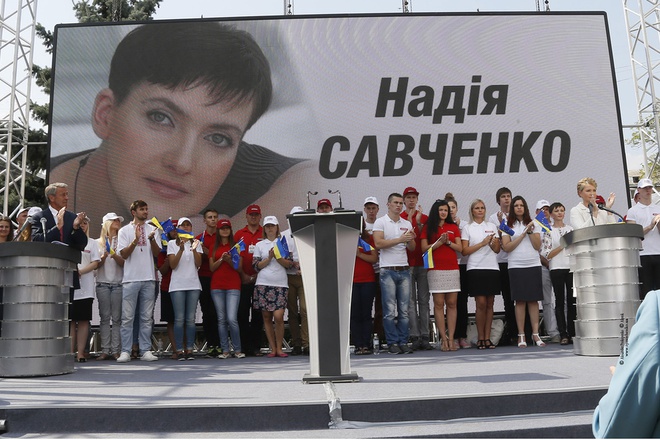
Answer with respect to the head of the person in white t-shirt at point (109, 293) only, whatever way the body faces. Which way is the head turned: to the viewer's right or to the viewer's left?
to the viewer's right

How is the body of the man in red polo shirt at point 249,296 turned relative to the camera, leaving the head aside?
toward the camera

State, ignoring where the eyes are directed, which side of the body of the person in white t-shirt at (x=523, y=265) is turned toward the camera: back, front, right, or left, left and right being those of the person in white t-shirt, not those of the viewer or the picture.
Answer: front

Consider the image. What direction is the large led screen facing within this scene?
toward the camera

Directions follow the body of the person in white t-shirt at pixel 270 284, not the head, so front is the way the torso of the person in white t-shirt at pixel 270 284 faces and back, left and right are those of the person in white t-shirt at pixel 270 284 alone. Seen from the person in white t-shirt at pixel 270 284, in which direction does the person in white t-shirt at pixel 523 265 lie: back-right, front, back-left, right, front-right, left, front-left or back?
left

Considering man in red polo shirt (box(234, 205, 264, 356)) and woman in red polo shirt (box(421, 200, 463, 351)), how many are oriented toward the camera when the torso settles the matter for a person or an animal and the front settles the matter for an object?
2

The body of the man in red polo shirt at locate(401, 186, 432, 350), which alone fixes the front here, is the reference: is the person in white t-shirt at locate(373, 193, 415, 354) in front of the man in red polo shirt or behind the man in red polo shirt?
in front

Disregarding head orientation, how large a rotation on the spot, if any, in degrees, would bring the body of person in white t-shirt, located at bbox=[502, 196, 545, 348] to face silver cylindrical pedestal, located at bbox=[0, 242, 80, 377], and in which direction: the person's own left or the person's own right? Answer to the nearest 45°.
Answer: approximately 45° to the person's own right

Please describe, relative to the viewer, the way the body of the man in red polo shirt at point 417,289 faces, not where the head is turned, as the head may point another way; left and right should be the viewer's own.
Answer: facing the viewer

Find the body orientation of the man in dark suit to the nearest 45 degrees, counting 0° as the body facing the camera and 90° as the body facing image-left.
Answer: approximately 315°

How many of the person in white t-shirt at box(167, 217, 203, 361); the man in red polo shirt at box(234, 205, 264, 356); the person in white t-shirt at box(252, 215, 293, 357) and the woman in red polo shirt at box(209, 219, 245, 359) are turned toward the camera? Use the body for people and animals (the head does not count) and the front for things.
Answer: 4

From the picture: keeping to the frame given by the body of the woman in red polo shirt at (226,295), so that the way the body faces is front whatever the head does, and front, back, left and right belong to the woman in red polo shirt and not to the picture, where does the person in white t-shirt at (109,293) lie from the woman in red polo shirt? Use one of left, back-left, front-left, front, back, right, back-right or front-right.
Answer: right

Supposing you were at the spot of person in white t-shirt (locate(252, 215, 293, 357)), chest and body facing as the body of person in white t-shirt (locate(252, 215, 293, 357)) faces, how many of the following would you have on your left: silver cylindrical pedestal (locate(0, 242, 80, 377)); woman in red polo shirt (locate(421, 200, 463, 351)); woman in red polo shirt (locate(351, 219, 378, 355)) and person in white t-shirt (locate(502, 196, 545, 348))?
3

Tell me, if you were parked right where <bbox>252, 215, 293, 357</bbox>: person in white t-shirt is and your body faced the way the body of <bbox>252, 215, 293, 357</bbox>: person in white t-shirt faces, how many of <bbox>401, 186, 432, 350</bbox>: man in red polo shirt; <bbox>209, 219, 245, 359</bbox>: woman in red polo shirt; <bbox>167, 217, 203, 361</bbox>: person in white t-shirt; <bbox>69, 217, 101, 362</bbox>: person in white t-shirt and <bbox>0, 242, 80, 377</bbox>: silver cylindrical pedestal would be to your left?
1

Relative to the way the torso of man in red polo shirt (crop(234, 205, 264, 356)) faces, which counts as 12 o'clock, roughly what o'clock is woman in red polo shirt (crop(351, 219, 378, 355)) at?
The woman in red polo shirt is roughly at 10 o'clock from the man in red polo shirt.
